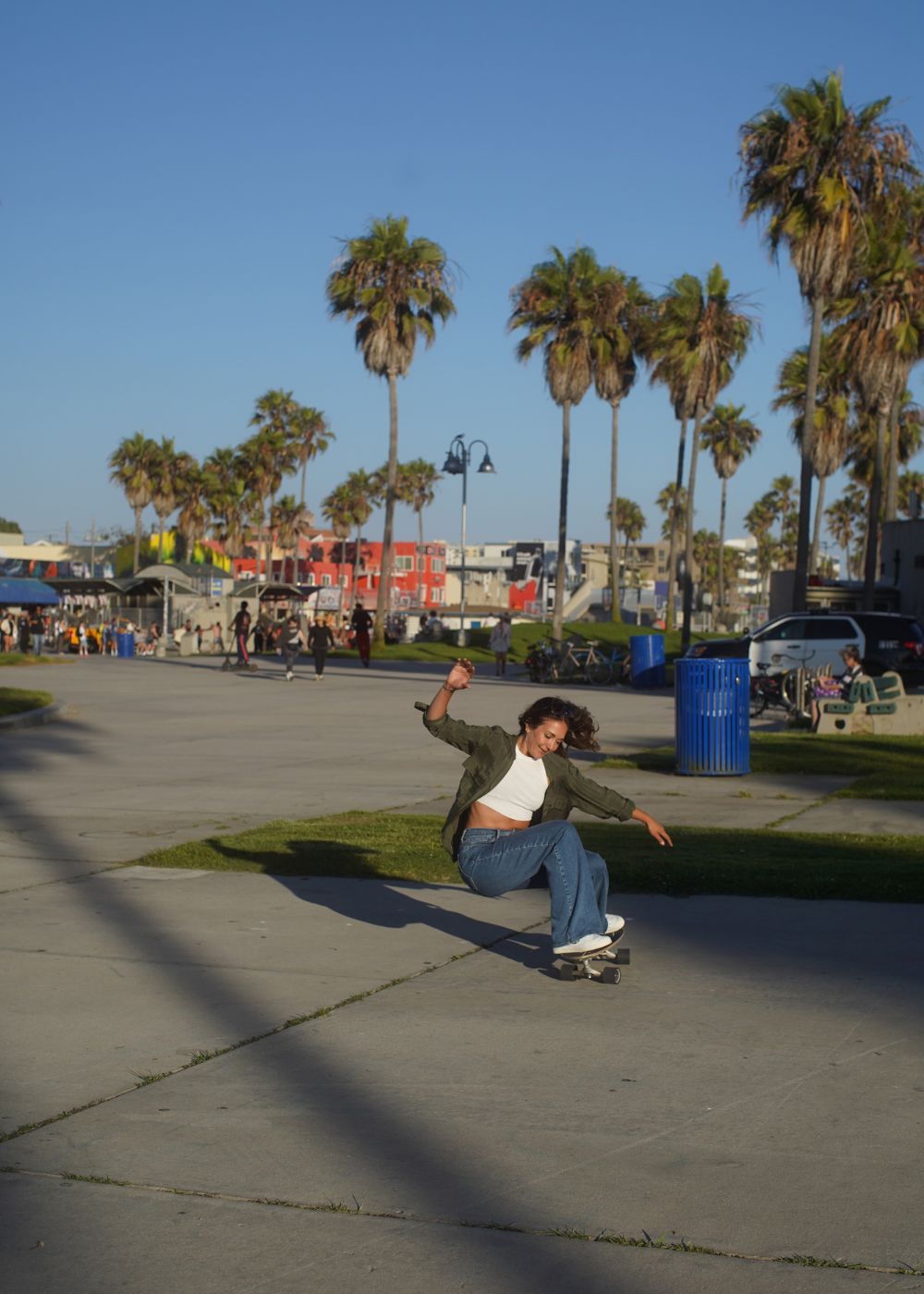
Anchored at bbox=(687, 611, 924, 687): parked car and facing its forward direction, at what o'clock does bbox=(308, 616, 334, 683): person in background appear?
The person in background is roughly at 1 o'clock from the parked car.

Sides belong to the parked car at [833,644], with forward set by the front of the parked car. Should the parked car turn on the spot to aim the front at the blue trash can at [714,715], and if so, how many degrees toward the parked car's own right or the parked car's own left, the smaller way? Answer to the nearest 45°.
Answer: approximately 90° to the parked car's own left

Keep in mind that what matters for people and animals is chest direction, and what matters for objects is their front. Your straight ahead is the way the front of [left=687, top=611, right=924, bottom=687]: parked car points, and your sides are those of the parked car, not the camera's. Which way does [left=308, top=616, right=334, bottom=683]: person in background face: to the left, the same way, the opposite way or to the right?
to the left

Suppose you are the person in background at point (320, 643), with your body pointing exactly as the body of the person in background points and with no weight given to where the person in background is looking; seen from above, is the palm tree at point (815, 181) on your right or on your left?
on your left

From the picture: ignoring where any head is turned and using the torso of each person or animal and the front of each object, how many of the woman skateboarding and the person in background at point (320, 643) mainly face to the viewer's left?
0

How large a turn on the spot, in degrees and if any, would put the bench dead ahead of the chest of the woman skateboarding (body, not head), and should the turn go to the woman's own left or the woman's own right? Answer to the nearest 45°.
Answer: approximately 135° to the woman's own left

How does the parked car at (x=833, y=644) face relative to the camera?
to the viewer's left

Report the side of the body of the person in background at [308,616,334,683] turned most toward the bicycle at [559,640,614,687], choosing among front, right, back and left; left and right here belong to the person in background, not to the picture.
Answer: left

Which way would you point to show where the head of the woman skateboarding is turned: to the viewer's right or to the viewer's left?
to the viewer's right

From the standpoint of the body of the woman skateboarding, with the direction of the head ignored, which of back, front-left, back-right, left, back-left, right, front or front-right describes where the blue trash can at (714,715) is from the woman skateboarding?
back-left

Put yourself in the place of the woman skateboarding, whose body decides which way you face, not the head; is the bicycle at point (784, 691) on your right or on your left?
on your left

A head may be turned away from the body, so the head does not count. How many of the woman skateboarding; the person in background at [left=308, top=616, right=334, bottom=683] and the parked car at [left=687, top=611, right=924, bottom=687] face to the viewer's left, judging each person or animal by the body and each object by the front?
1

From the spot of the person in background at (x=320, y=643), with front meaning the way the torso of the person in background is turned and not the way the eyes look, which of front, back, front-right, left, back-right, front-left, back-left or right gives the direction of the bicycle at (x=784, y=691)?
front-left

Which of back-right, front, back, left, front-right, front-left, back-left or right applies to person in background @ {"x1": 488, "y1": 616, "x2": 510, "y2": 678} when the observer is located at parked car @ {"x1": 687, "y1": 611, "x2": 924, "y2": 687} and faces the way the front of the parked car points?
front-right

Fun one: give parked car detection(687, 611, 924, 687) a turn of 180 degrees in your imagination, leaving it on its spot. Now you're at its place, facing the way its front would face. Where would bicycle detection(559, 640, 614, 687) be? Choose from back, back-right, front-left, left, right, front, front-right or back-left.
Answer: back-left

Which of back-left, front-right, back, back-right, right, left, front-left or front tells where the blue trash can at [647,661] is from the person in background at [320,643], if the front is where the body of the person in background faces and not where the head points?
left
